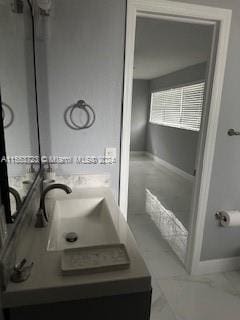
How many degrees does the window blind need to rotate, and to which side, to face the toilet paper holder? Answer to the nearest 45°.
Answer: approximately 45° to its left

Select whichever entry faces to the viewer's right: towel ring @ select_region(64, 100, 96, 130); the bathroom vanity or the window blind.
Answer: the bathroom vanity

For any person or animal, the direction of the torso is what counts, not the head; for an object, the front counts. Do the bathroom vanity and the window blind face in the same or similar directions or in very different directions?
very different directions

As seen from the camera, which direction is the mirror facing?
to the viewer's right

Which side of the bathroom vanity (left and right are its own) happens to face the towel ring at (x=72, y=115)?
left

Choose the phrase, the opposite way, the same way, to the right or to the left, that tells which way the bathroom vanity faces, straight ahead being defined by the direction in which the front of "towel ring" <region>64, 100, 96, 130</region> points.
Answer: to the left

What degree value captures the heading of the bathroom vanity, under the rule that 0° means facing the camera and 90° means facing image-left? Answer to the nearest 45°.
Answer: approximately 270°

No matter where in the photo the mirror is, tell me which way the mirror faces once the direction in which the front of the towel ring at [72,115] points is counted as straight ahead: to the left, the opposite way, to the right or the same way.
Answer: to the left

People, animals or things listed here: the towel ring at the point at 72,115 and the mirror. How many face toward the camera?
1

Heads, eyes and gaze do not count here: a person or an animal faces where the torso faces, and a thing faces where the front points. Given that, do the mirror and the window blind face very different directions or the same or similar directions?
very different directions

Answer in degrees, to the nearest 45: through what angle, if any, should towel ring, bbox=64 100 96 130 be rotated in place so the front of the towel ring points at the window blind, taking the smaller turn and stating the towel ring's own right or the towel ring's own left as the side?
approximately 135° to the towel ring's own left
